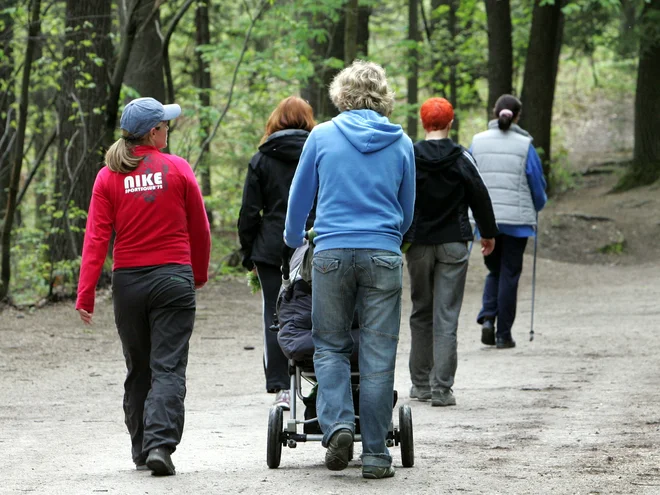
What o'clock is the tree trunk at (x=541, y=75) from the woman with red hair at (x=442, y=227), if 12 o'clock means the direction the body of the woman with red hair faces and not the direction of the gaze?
The tree trunk is roughly at 12 o'clock from the woman with red hair.

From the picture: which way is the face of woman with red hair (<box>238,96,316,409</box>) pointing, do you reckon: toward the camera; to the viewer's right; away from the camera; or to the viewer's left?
away from the camera

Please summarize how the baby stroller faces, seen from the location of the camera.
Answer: facing away from the viewer

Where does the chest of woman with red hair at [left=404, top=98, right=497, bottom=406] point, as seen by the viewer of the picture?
away from the camera

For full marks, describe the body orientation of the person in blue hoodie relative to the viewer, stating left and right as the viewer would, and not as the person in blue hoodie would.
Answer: facing away from the viewer

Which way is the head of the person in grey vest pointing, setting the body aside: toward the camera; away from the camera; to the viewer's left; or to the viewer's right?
away from the camera

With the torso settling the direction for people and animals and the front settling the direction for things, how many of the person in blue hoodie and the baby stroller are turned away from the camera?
2

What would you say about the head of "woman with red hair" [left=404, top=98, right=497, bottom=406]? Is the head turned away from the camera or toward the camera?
away from the camera

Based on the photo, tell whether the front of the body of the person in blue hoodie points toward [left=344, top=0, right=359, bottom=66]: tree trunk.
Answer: yes

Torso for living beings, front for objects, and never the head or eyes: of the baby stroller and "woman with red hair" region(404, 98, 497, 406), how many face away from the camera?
2

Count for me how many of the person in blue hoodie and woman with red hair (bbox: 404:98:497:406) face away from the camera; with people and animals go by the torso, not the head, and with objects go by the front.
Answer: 2
